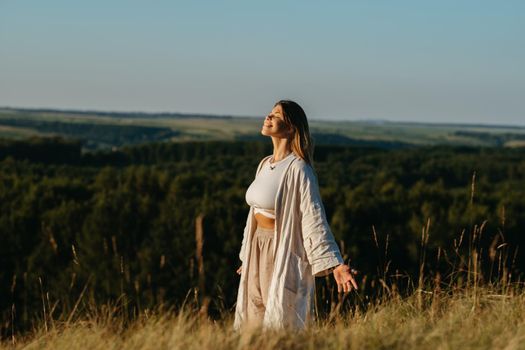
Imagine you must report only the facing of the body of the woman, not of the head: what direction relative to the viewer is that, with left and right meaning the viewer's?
facing the viewer and to the left of the viewer
